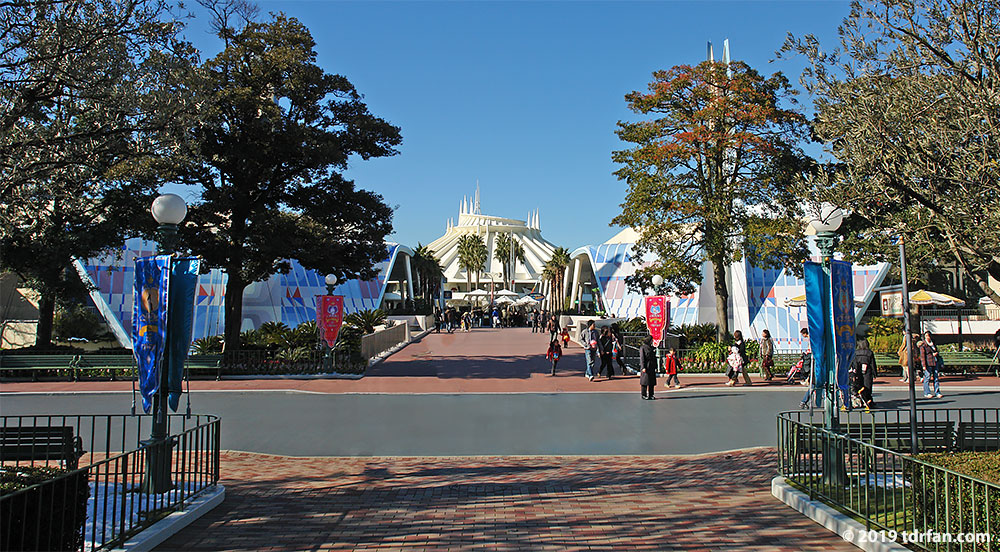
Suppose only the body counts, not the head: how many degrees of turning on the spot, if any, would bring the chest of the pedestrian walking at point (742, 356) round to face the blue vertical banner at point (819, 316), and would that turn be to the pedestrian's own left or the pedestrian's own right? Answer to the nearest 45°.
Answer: approximately 90° to the pedestrian's own left

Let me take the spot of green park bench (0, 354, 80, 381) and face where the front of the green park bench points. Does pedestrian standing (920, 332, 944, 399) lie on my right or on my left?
on my left

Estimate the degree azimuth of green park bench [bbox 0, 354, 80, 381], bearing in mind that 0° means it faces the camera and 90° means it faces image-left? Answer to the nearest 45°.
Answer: approximately 0°

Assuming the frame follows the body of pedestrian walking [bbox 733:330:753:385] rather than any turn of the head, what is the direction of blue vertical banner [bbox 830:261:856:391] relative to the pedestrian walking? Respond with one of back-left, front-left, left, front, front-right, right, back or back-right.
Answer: left
